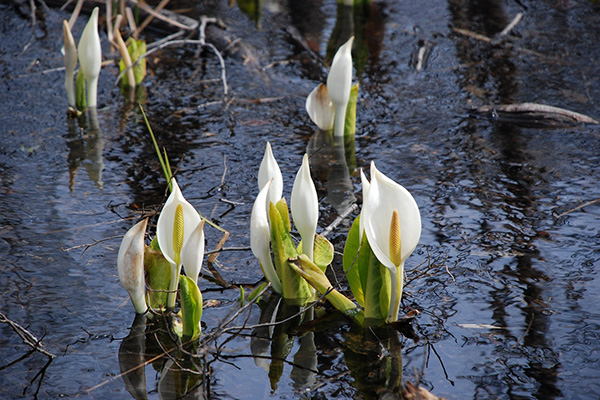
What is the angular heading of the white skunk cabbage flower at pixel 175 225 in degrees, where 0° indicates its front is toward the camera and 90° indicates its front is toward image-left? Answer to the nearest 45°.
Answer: approximately 0°

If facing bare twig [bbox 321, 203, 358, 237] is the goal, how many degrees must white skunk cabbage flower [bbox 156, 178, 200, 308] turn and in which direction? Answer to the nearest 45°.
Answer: approximately 135° to its left

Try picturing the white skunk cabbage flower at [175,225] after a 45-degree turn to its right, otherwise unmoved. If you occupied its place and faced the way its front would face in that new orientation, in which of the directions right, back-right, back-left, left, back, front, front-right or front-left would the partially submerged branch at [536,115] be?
back

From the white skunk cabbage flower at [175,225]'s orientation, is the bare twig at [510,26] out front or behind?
behind

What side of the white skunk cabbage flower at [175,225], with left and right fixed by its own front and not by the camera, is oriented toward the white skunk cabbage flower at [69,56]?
back

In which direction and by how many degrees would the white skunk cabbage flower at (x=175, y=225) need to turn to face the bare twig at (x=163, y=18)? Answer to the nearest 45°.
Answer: approximately 180°

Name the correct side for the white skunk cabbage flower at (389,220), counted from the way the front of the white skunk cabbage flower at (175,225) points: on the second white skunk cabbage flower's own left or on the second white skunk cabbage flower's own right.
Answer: on the second white skunk cabbage flower's own left

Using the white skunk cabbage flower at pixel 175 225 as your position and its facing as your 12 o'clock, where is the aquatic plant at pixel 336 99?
The aquatic plant is roughly at 7 o'clock from the white skunk cabbage flower.
